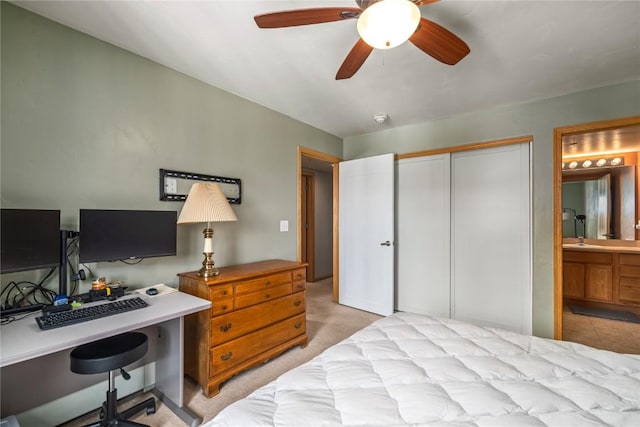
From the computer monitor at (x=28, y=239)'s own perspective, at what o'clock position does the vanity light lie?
The vanity light is roughly at 11 o'clock from the computer monitor.

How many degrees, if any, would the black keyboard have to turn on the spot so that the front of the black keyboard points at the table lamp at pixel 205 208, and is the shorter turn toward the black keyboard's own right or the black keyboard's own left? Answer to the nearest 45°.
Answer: approximately 45° to the black keyboard's own left

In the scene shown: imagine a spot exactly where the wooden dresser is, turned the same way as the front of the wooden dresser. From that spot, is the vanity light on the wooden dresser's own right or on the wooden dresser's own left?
on the wooden dresser's own left

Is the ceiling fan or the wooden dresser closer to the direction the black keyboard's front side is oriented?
the ceiling fan

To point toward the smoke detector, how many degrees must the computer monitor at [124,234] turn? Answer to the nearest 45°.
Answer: approximately 45° to its left

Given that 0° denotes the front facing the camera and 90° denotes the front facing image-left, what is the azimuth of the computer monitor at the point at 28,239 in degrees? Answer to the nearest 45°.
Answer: approximately 315°

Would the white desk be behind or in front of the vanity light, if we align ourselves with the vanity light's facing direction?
in front

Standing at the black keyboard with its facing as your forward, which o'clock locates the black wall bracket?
The black wall bracket is roughly at 9 o'clock from the black keyboard.

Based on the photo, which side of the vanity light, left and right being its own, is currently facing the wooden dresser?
front
